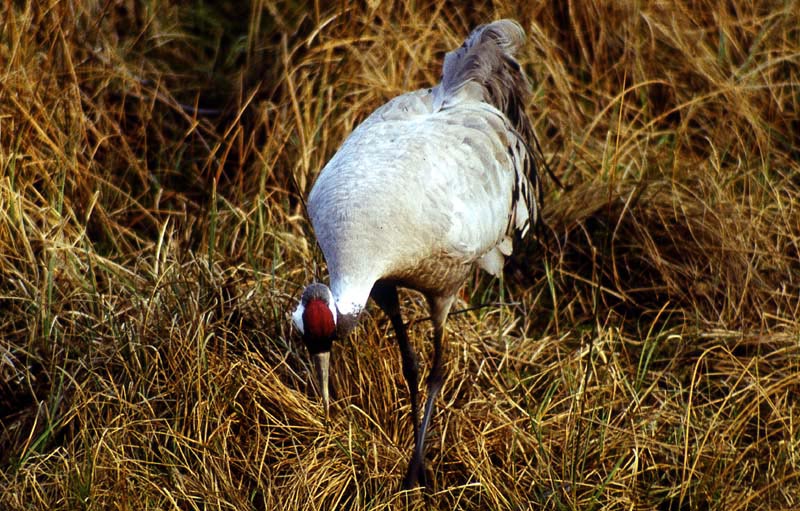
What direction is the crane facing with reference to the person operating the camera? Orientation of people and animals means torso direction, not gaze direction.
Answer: facing the viewer and to the left of the viewer
